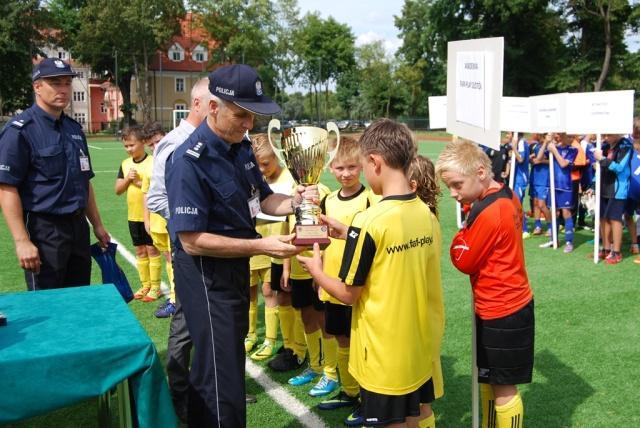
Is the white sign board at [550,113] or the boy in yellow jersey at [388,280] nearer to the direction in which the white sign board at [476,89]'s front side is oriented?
the boy in yellow jersey

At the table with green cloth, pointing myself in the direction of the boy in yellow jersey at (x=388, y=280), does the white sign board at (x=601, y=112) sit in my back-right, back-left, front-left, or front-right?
front-left

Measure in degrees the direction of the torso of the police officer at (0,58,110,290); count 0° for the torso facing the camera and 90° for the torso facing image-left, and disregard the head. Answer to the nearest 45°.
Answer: approximately 315°

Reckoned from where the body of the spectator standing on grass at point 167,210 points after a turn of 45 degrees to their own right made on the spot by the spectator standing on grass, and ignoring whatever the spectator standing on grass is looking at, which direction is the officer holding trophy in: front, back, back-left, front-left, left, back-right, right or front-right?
front-right

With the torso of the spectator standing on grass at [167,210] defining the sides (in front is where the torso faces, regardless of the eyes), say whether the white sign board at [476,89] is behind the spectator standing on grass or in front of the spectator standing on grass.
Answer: in front

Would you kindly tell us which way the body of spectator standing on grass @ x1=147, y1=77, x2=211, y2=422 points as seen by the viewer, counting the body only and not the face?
to the viewer's right

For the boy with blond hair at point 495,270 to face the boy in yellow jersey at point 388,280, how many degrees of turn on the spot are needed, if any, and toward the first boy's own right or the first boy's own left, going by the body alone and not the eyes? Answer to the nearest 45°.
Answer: approximately 45° to the first boy's own left

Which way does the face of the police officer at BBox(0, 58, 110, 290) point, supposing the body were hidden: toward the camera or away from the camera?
toward the camera

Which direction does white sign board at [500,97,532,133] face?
toward the camera

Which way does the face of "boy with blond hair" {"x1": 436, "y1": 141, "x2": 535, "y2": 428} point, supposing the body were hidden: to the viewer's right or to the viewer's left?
to the viewer's left

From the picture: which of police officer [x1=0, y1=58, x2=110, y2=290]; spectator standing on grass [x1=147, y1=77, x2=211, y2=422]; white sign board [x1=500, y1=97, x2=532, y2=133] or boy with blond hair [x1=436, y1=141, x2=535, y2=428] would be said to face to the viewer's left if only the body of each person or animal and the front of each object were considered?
the boy with blond hair

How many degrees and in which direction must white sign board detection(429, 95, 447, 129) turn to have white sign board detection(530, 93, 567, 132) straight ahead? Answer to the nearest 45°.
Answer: approximately 45° to its left

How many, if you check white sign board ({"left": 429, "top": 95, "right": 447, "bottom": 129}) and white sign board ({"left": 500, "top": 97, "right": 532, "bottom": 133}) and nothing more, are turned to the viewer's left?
0

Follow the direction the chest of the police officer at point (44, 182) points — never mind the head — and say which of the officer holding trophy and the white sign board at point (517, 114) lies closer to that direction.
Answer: the officer holding trophy
